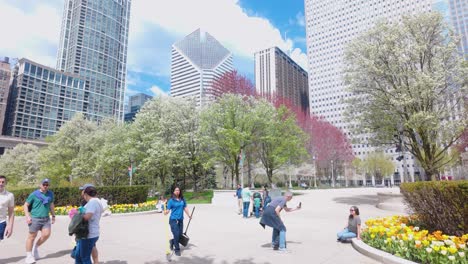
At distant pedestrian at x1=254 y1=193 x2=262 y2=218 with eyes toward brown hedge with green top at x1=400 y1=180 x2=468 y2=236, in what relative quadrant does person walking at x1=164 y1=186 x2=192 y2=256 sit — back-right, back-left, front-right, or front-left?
front-right

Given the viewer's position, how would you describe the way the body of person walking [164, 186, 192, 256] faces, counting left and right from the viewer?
facing the viewer

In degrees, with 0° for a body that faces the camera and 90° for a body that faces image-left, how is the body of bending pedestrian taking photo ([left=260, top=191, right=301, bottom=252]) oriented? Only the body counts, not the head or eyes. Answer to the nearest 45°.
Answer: approximately 270°

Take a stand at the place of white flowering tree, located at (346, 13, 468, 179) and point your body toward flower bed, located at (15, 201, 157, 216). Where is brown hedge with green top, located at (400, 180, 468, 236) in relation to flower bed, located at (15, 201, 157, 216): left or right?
left

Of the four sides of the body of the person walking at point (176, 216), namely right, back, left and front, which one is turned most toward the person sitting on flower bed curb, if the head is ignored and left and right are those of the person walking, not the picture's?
left

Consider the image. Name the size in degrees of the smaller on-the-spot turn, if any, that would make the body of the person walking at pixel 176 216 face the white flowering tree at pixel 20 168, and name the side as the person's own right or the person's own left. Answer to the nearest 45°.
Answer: approximately 135° to the person's own right

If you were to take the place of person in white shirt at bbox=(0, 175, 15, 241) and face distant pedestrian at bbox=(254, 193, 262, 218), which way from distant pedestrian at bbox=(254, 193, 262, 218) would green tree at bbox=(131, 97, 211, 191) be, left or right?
left

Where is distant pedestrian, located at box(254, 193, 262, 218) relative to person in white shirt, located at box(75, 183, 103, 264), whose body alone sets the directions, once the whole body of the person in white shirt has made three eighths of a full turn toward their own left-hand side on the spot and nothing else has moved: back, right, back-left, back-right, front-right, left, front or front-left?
left

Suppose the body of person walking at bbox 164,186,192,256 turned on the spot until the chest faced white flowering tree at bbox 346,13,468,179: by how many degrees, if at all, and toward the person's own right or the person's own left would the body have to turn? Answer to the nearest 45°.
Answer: approximately 135° to the person's own left

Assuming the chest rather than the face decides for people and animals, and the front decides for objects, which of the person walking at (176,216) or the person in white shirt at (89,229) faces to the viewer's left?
the person in white shirt

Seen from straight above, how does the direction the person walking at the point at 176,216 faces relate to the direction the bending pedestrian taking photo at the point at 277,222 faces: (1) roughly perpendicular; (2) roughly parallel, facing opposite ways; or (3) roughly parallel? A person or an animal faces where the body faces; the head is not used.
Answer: roughly perpendicular

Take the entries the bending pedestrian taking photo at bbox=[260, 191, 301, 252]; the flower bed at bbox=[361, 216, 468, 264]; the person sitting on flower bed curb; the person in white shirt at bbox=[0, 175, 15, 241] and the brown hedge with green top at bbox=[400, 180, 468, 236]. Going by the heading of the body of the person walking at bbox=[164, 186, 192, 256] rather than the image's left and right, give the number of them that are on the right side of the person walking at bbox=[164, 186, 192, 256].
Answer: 1

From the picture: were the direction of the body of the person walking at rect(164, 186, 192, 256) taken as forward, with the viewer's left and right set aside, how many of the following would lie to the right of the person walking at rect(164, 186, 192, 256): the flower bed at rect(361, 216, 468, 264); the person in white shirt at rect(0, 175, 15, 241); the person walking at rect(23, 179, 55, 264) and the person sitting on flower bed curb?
2
